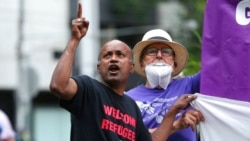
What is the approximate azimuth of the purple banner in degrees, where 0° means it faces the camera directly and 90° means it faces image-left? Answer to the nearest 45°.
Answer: approximately 0°
